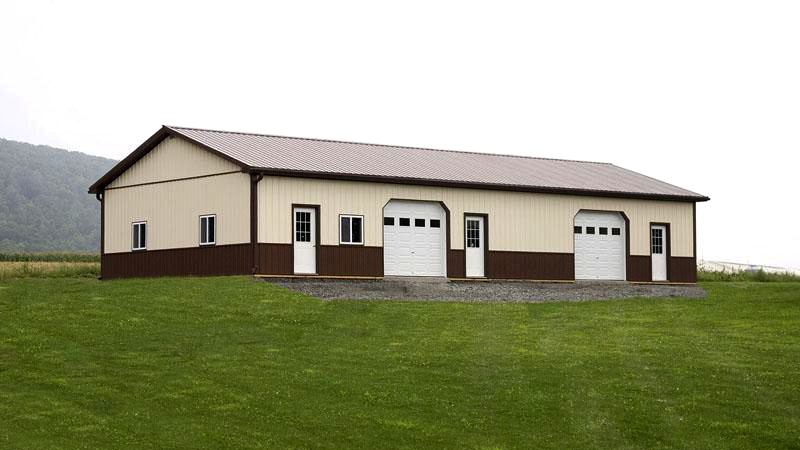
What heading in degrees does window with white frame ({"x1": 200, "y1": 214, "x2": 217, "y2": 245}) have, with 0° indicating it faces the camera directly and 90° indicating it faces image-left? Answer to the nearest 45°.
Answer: approximately 45°

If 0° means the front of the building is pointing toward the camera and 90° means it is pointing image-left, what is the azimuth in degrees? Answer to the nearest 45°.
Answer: approximately 315°

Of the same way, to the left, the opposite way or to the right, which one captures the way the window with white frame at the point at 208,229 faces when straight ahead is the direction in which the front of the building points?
to the right

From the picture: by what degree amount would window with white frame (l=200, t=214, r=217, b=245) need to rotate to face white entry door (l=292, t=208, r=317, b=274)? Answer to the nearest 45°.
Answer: approximately 135° to its left

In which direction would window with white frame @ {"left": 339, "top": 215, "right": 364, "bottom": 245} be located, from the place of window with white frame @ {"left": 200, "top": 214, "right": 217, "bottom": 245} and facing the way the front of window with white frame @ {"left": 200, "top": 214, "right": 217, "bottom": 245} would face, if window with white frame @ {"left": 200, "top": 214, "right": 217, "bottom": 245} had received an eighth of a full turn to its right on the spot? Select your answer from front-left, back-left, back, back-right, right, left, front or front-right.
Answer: back
